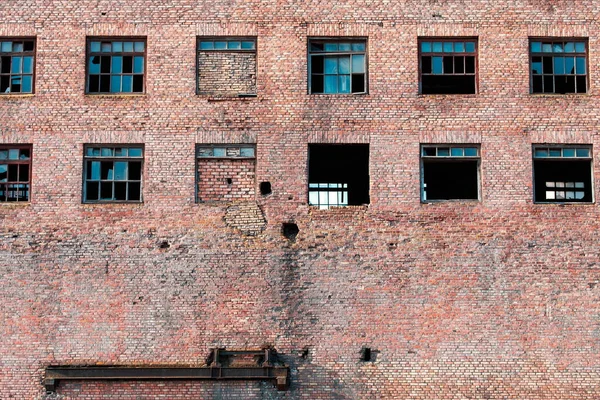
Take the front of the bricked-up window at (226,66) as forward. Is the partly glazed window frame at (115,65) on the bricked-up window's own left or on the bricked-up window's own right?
on the bricked-up window's own right

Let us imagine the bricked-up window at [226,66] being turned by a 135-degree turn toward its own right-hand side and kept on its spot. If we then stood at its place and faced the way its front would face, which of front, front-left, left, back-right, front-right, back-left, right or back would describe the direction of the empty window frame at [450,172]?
back-right

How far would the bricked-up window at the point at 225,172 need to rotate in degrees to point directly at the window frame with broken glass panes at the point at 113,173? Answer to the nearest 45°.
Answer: approximately 90° to its right

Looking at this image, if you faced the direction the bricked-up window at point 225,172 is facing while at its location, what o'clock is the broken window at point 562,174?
The broken window is roughly at 9 o'clock from the bricked-up window.

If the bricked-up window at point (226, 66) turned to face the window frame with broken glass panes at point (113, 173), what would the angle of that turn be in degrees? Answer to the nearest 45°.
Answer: approximately 90° to its right

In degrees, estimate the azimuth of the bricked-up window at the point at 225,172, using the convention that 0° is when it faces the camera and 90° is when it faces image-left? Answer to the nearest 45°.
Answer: approximately 0°

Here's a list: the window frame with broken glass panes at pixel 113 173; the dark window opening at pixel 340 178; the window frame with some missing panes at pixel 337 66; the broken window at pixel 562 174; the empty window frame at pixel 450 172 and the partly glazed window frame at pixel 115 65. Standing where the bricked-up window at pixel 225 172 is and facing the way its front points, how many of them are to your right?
2

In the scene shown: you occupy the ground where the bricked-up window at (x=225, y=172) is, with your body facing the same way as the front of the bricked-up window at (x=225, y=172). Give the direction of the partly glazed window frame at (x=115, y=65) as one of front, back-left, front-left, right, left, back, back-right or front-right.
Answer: right

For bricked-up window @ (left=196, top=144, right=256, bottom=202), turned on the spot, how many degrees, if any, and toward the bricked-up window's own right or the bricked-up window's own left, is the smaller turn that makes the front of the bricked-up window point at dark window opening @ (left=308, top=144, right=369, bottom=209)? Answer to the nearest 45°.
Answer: approximately 90° to the bricked-up window's own left

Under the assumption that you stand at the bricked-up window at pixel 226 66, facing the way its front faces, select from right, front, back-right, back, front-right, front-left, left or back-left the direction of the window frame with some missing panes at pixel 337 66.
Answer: left

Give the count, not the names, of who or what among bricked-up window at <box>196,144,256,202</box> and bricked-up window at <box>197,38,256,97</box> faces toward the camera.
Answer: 2
